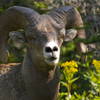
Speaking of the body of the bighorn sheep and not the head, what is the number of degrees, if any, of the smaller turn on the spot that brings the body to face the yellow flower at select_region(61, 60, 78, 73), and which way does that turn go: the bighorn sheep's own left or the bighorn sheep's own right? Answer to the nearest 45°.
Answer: approximately 90° to the bighorn sheep's own left

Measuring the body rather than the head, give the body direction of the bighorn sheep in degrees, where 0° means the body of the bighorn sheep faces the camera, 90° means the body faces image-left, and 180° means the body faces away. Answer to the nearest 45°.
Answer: approximately 315°
